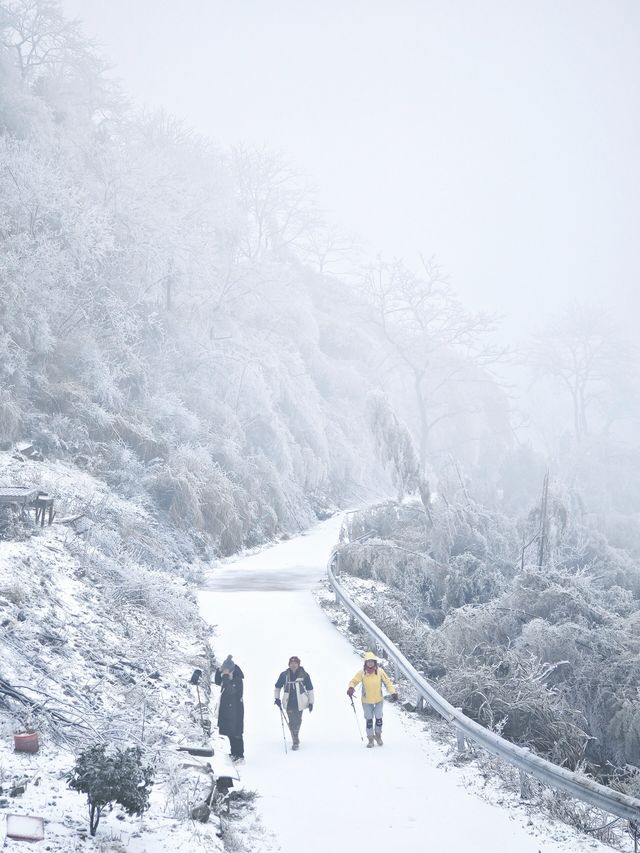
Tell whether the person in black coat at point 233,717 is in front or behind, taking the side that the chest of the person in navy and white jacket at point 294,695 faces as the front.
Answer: in front

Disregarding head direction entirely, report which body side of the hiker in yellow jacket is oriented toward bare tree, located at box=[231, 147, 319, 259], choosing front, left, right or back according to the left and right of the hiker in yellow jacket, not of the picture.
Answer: back

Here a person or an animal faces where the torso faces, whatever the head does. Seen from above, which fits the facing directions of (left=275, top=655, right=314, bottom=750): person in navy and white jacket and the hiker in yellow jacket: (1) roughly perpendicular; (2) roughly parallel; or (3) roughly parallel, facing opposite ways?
roughly parallel

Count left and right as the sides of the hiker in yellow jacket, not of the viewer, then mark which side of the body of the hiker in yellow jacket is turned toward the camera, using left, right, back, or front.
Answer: front

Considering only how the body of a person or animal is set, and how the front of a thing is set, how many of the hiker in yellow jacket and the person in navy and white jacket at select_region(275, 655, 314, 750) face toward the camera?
2

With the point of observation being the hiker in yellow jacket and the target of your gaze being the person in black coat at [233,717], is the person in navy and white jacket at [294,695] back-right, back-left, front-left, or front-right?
front-right

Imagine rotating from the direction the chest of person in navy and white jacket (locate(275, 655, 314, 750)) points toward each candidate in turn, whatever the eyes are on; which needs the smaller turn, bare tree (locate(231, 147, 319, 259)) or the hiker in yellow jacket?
the hiker in yellow jacket

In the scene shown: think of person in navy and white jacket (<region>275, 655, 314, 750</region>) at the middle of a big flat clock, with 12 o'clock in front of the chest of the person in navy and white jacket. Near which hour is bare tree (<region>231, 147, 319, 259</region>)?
The bare tree is roughly at 6 o'clock from the person in navy and white jacket.

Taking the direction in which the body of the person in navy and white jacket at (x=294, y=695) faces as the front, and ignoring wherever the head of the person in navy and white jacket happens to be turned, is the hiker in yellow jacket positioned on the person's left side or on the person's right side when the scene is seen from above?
on the person's left side

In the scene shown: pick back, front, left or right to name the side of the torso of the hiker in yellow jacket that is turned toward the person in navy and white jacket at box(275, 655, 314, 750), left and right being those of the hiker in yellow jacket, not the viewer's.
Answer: right
